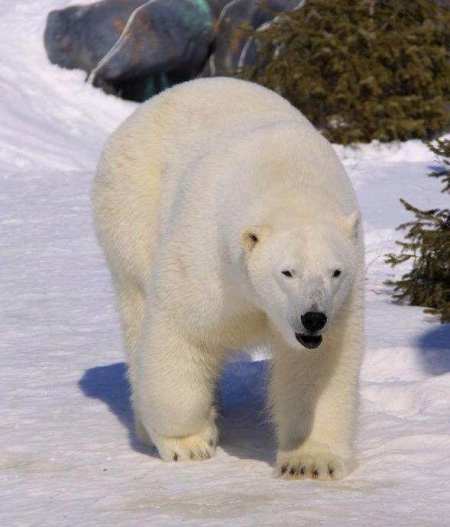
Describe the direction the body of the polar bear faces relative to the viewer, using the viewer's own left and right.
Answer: facing the viewer and to the right of the viewer

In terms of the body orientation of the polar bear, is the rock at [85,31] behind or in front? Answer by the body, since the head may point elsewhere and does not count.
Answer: behind

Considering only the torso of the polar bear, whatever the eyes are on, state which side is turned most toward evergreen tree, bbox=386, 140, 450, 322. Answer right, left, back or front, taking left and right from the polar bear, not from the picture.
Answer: left

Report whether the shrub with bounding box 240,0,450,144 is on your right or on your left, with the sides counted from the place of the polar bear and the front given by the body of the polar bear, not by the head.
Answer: on your left

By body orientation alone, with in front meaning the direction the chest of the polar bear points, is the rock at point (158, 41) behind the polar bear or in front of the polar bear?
behind

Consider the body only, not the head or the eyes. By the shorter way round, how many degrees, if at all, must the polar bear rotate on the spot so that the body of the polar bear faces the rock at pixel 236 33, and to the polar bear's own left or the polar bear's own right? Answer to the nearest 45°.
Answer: approximately 135° to the polar bear's own left
